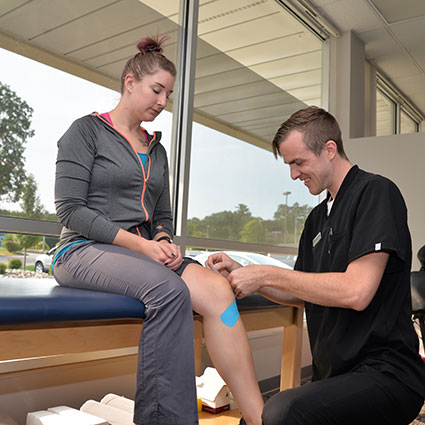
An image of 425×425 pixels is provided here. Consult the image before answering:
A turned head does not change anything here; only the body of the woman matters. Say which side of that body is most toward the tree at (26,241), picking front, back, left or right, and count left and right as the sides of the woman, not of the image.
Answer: back

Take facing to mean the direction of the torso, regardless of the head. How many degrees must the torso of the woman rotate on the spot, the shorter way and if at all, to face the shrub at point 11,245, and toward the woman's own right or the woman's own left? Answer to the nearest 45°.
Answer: approximately 180°

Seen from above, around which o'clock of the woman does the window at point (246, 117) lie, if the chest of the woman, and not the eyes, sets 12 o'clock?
The window is roughly at 8 o'clock from the woman.

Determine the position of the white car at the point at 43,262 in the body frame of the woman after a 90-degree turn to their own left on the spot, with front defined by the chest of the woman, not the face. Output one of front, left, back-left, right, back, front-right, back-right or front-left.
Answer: left

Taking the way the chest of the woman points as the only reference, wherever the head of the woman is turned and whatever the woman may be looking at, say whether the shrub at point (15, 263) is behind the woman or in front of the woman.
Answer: behind

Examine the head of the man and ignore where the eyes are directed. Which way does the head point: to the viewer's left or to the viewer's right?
to the viewer's left

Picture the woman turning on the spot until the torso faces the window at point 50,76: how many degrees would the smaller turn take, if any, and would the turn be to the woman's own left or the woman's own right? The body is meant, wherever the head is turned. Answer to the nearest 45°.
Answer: approximately 180°

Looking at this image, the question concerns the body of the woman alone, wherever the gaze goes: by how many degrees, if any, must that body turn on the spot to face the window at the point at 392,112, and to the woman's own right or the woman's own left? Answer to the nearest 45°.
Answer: approximately 90° to the woman's own left

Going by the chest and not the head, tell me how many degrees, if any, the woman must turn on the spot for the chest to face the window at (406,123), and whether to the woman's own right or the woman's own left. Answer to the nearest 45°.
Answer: approximately 90° to the woman's own left

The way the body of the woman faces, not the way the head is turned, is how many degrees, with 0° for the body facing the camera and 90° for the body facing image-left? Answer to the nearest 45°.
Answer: approximately 315°

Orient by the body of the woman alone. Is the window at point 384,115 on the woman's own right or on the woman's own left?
on the woman's own left

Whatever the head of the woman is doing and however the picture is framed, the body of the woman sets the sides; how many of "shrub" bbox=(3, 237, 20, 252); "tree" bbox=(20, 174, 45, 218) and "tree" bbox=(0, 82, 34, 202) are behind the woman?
3
